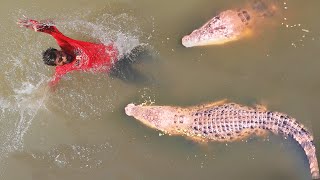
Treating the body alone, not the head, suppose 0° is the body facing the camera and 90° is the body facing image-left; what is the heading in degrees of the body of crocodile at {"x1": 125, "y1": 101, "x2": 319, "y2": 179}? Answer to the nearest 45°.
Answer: approximately 90°
